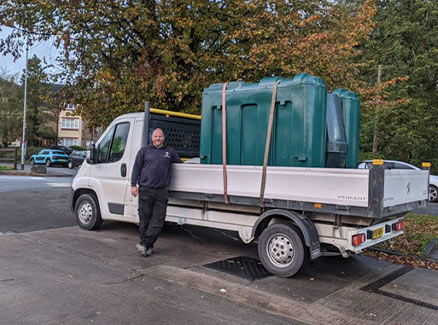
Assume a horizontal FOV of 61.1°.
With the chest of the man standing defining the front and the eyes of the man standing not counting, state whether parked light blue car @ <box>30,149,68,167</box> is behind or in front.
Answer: behind

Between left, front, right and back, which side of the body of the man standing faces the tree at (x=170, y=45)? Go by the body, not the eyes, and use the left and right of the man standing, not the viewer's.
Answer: back

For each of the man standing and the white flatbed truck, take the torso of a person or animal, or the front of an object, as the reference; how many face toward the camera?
1

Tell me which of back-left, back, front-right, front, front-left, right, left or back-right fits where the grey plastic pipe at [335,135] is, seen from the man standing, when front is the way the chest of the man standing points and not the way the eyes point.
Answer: left

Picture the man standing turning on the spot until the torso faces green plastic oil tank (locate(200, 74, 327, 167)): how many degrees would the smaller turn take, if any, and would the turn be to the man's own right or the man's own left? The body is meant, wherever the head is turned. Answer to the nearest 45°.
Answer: approximately 90° to the man's own left

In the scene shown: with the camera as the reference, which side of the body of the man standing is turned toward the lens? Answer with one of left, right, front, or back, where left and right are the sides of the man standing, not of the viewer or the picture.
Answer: front

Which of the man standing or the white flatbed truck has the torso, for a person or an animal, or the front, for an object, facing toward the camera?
the man standing

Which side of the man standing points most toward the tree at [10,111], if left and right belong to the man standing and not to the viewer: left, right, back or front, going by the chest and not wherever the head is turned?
back

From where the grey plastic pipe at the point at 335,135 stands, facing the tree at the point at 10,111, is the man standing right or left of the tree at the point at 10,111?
left

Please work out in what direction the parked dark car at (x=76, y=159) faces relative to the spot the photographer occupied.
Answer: facing away from the viewer and to the left of the viewer

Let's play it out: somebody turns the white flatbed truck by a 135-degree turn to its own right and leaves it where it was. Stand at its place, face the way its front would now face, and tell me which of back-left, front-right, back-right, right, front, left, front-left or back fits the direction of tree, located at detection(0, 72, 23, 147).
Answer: back-left

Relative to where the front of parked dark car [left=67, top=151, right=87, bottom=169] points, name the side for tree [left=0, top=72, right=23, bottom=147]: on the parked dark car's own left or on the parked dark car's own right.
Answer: on the parked dark car's own right

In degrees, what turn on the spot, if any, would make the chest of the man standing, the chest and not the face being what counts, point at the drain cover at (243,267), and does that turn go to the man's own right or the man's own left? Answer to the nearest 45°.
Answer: approximately 45° to the man's own left

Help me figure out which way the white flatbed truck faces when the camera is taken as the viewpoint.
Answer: facing away from the viewer and to the left of the viewer

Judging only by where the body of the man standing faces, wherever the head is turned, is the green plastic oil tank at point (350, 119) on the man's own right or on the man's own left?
on the man's own left
